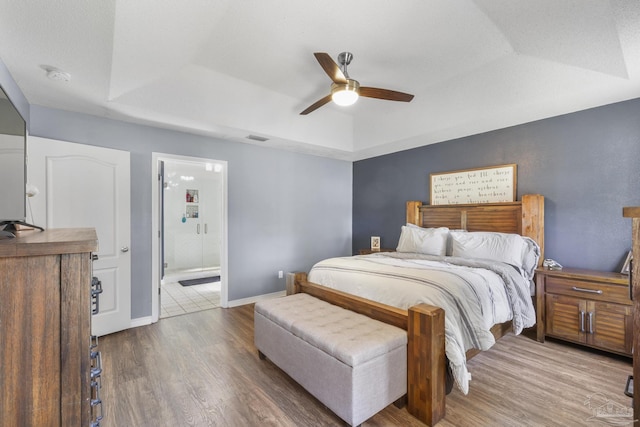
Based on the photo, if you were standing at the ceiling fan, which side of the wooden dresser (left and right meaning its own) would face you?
front

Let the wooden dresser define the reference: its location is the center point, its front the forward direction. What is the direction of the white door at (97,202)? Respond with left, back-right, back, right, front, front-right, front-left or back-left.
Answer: left

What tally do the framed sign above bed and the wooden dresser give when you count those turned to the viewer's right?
1

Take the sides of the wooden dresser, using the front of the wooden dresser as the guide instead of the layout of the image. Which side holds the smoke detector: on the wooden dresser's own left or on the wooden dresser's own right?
on the wooden dresser's own left

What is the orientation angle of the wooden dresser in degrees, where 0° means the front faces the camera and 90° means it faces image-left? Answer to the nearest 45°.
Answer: approximately 270°

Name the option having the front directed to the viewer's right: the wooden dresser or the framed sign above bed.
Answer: the wooden dresser

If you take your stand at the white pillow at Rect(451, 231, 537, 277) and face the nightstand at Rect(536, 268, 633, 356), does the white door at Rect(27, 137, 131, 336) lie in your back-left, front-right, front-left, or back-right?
back-right

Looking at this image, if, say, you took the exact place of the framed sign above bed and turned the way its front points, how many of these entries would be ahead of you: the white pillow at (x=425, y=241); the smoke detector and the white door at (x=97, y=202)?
3

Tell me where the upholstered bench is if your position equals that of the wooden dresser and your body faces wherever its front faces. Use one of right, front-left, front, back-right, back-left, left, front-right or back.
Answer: front

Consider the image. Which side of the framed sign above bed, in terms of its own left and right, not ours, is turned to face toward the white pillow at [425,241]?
front

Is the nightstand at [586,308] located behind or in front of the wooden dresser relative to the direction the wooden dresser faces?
in front

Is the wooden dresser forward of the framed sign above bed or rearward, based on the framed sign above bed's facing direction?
forward

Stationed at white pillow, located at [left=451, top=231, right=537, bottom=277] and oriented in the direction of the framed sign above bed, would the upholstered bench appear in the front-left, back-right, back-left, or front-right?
back-left

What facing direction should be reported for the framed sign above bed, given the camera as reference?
facing the viewer and to the left of the viewer
